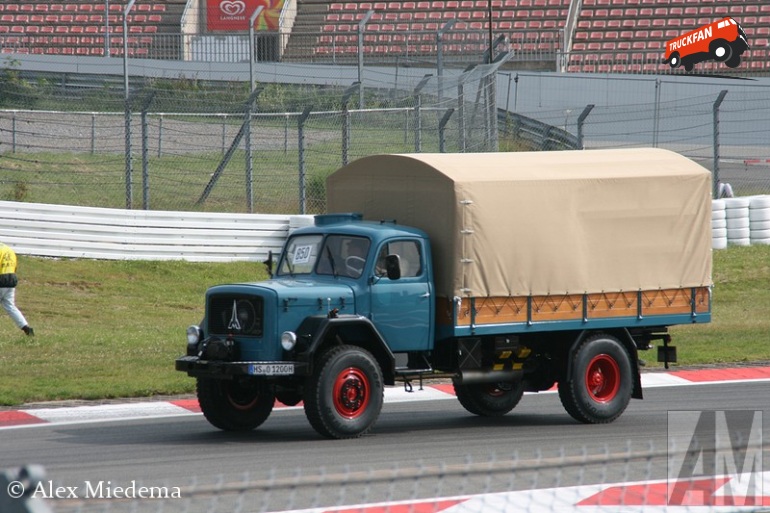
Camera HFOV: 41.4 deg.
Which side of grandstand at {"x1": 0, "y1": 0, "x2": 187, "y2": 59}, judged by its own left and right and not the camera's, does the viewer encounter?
front

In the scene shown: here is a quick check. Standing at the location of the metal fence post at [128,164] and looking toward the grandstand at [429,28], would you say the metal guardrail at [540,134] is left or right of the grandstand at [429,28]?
right

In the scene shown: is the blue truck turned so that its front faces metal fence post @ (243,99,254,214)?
no

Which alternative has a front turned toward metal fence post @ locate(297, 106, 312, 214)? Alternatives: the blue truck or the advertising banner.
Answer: the advertising banner

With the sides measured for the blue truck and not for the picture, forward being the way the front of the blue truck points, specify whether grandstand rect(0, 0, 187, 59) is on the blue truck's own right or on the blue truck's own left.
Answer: on the blue truck's own right

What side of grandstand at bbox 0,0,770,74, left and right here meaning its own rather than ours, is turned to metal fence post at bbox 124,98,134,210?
front

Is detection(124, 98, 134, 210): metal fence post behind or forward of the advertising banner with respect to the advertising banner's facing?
forward

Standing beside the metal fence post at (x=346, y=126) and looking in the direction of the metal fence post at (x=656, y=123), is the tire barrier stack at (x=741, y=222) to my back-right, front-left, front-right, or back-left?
front-right

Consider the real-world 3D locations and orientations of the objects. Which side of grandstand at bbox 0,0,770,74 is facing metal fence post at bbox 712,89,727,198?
front

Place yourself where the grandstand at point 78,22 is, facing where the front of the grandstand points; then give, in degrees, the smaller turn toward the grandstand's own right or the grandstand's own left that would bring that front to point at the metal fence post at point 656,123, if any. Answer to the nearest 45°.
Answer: approximately 45° to the grandstand's own left

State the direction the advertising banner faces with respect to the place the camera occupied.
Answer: facing the viewer

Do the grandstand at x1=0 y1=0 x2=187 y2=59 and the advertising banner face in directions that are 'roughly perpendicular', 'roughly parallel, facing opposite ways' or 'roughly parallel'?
roughly parallel

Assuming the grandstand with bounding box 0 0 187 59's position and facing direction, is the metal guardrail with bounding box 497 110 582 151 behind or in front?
in front

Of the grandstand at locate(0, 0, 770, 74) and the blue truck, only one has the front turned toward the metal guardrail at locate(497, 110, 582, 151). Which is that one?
the grandstand

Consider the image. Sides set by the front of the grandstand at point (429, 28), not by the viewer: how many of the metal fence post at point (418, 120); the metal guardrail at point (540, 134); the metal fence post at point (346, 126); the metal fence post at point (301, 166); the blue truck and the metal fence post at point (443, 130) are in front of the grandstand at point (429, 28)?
6

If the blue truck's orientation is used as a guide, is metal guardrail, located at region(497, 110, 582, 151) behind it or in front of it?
behind
